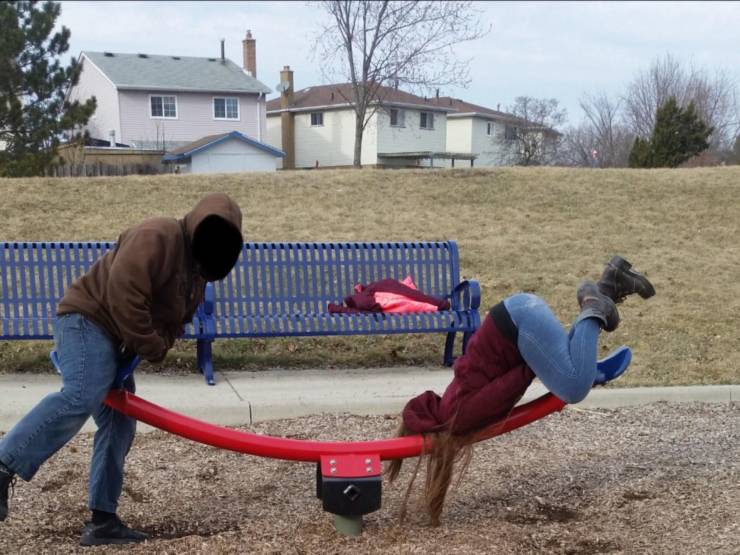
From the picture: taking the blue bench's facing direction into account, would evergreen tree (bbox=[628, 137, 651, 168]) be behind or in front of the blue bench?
behind

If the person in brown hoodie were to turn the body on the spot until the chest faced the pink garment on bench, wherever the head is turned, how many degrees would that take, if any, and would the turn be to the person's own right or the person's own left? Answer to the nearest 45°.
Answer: approximately 45° to the person's own left

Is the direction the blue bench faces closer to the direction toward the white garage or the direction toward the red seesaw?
the red seesaw

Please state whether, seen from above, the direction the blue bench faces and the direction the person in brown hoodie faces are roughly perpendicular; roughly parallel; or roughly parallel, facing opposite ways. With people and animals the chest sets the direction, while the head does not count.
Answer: roughly perpendicular

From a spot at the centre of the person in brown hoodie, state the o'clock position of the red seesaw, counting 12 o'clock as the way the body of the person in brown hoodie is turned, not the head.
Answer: The red seesaw is roughly at 12 o'clock from the person in brown hoodie.

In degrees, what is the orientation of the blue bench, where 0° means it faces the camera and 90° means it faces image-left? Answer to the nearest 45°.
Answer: approximately 0°

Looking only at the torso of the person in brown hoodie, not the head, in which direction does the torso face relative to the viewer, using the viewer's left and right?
facing to the right of the viewer

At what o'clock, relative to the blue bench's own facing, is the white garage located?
The white garage is roughly at 6 o'clock from the blue bench.

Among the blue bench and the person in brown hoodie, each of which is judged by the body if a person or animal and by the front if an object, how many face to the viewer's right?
1
